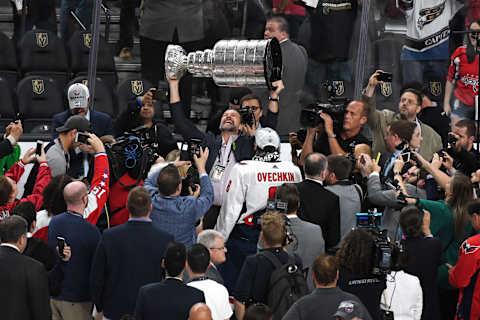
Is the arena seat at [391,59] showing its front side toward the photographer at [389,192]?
yes

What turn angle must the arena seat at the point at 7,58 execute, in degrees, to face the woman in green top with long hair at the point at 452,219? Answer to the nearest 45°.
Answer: approximately 45° to its left

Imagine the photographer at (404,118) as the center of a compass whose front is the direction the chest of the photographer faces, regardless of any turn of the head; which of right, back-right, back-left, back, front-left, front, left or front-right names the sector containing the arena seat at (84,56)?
front-right

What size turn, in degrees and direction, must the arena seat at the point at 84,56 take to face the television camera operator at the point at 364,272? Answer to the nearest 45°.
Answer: approximately 45° to its left

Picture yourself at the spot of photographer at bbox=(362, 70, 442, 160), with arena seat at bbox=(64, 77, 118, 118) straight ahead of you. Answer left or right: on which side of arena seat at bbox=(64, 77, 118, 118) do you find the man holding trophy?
left
